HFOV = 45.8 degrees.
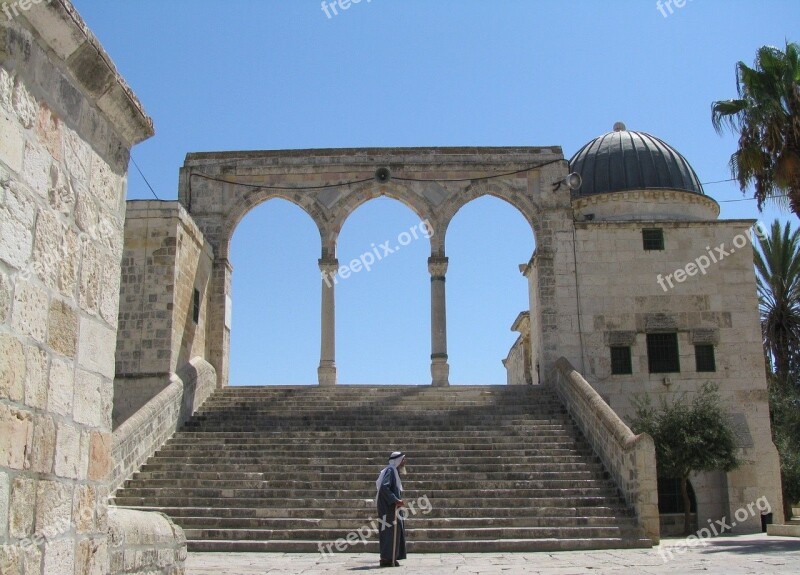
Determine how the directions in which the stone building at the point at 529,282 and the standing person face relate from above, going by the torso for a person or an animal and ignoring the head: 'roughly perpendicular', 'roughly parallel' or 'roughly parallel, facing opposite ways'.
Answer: roughly perpendicular

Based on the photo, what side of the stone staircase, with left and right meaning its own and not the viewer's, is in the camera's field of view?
front

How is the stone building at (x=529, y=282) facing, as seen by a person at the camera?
facing the viewer

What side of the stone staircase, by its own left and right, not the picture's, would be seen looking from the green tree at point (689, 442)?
left

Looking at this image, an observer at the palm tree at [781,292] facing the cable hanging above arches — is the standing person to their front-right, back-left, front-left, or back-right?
front-left

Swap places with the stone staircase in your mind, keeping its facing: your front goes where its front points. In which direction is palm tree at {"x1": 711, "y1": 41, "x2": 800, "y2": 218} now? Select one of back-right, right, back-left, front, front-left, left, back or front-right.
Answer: left

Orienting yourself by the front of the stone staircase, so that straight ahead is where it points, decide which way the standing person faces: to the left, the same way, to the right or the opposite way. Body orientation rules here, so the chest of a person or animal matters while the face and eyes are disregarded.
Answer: to the left

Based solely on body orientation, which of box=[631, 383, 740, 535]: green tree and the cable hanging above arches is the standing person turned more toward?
the green tree

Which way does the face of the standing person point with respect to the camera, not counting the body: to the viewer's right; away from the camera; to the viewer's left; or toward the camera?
to the viewer's right

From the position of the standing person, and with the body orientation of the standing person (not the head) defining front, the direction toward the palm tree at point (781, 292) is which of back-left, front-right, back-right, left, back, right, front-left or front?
front-left

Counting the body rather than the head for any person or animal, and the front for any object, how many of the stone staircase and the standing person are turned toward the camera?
1

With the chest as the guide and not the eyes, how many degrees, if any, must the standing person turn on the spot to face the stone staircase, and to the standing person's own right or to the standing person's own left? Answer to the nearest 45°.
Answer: approximately 90° to the standing person's own left

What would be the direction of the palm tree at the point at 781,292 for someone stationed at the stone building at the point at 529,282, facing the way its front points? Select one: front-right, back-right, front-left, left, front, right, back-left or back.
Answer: back-left

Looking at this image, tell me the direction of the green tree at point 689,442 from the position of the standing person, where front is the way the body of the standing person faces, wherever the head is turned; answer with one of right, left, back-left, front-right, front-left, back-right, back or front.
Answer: front-left

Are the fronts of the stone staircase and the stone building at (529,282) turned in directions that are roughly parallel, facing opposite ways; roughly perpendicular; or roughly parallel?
roughly parallel

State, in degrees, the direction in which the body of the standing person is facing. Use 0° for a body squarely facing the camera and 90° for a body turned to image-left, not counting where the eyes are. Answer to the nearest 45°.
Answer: approximately 270°
